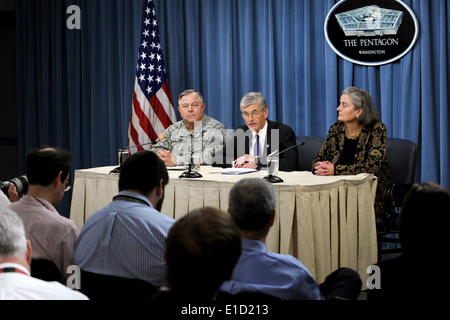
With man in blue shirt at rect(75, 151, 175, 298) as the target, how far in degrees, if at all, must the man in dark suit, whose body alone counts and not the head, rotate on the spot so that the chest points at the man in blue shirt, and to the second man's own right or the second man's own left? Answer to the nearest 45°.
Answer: approximately 45° to the second man's own left

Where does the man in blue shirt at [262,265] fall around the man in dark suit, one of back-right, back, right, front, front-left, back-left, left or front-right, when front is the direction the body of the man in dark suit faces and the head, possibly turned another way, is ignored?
front-left

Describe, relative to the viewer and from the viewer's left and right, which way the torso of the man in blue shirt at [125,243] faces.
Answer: facing away from the viewer and to the right of the viewer

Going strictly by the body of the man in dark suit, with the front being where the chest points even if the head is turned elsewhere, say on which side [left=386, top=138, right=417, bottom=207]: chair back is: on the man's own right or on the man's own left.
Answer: on the man's own left

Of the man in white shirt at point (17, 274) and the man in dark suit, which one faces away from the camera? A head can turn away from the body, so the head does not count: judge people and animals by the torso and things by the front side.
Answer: the man in white shirt

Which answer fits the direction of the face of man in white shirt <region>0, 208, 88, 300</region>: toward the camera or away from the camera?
away from the camera

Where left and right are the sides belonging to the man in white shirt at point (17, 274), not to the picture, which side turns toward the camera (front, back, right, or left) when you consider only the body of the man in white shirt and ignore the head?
back

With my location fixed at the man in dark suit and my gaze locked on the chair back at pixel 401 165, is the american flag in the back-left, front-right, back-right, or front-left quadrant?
back-left

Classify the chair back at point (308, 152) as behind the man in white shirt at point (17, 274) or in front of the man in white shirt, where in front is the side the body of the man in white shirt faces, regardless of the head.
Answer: in front

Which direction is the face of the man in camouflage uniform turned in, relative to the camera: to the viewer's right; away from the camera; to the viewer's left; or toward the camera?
toward the camera

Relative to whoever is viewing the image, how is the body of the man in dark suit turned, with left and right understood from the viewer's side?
facing the viewer and to the left of the viewer

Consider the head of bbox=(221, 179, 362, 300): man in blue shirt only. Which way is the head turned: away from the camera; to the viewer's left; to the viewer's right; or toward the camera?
away from the camera
